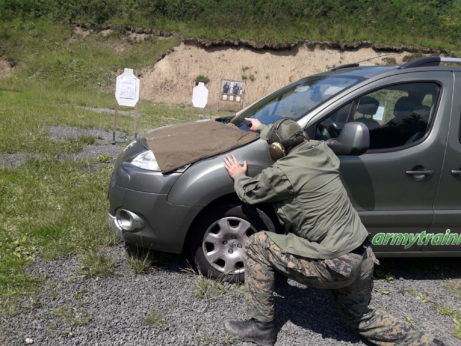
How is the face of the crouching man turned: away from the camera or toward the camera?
away from the camera

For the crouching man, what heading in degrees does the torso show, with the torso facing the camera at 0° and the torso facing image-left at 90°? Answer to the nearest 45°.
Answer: approximately 135°

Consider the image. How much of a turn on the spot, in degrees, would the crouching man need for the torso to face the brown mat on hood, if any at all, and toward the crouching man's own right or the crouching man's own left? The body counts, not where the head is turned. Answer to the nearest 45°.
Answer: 0° — they already face it

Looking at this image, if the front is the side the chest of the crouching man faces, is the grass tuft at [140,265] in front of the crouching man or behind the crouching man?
in front
